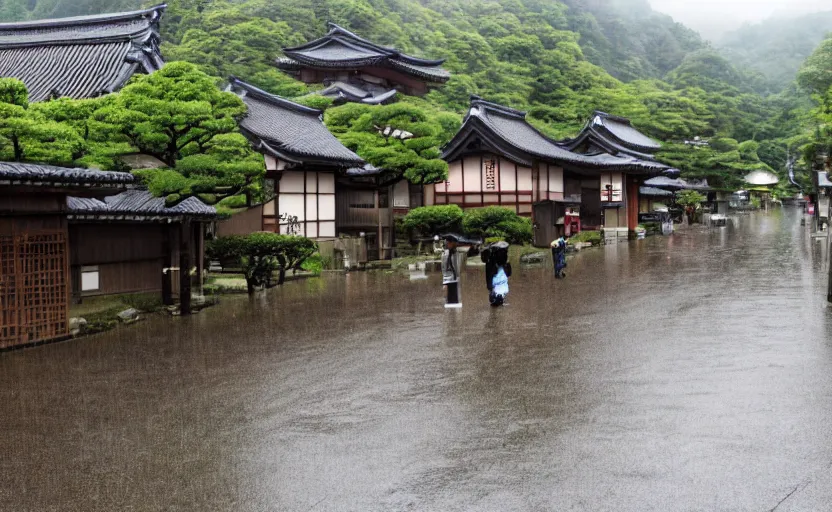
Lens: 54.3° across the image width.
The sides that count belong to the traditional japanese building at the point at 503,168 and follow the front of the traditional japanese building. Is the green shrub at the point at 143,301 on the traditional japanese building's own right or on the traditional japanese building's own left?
on the traditional japanese building's own right

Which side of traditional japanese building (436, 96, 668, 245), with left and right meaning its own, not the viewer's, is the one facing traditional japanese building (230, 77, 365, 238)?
right

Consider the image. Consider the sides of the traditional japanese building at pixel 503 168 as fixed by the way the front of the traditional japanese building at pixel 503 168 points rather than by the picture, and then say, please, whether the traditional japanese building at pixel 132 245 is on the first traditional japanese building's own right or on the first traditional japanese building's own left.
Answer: on the first traditional japanese building's own right

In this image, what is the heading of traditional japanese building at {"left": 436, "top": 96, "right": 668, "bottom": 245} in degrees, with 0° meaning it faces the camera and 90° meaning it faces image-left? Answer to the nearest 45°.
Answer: approximately 315°

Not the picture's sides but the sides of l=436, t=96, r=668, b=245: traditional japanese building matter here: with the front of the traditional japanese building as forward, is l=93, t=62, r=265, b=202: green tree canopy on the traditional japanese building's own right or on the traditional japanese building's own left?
on the traditional japanese building's own right

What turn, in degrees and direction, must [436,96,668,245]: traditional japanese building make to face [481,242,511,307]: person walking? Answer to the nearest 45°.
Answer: approximately 45° to its right

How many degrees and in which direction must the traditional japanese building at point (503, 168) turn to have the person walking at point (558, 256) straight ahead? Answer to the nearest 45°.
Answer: approximately 45° to its right
